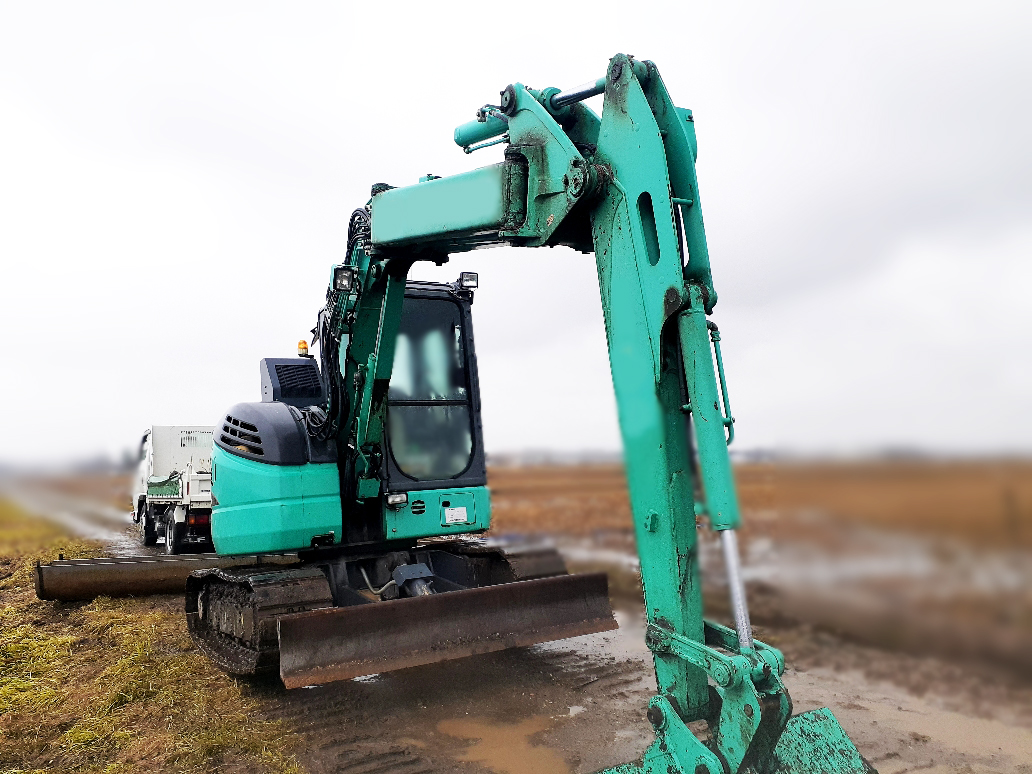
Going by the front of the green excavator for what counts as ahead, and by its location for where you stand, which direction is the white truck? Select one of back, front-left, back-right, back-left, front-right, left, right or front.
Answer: back

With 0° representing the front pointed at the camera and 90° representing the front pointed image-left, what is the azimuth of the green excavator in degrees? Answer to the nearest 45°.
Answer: approximately 315°
